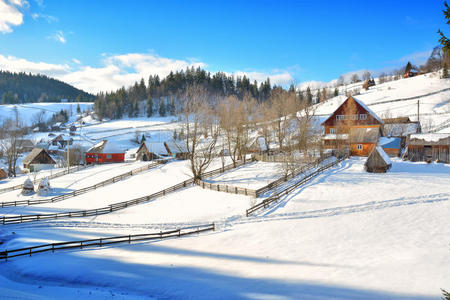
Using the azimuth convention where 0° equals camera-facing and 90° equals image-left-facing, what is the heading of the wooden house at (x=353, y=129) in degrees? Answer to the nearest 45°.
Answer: approximately 0°

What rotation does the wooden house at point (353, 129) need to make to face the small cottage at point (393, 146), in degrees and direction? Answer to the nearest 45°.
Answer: approximately 45° to its left

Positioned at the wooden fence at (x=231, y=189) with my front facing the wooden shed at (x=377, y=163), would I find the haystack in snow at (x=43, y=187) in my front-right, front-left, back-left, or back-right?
back-left

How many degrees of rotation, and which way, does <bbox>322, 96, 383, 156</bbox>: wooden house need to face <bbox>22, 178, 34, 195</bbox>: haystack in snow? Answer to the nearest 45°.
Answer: approximately 45° to its right

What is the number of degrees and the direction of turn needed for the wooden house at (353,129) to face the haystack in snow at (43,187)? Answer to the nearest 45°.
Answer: approximately 45° to its right

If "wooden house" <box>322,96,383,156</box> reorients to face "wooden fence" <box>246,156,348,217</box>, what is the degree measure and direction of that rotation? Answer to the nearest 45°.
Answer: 0° — it already faces it
